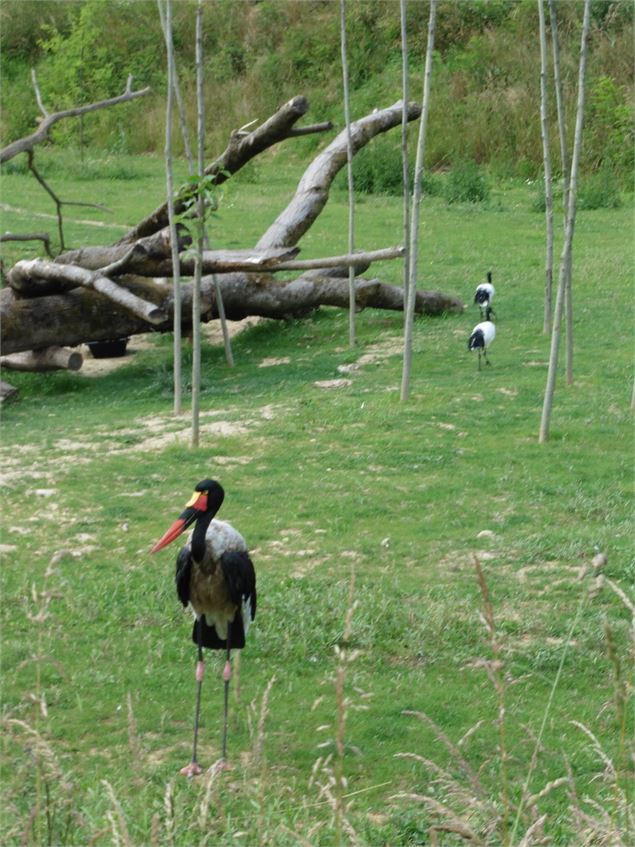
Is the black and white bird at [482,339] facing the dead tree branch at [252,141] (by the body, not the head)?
no

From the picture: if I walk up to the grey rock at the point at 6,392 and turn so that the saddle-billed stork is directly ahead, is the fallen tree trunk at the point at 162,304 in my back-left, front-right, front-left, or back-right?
back-left

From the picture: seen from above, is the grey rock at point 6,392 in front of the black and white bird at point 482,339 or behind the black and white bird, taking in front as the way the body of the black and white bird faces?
behind

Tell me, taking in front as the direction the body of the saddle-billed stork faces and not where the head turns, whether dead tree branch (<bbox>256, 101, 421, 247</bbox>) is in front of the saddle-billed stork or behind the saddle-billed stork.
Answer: behind

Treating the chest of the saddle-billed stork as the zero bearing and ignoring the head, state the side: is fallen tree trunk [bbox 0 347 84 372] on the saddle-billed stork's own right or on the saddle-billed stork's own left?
on the saddle-billed stork's own right

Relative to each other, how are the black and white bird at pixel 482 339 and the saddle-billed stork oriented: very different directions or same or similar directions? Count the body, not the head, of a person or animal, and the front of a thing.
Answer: very different directions

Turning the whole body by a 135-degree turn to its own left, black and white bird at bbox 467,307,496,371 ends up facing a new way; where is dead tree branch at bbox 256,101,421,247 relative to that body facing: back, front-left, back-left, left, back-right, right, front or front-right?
front-right

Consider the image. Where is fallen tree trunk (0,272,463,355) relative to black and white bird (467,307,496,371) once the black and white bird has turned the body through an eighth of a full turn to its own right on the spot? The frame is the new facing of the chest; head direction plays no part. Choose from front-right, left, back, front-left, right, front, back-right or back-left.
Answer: back

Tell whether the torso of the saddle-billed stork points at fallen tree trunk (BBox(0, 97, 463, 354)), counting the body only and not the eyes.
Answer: no

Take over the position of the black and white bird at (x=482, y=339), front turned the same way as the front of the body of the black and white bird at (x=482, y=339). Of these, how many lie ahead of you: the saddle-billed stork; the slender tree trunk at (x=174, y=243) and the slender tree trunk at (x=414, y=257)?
0

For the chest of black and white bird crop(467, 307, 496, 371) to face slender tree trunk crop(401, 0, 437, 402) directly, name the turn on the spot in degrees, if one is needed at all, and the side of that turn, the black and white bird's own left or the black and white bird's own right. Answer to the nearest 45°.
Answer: approximately 135° to the black and white bird's own right

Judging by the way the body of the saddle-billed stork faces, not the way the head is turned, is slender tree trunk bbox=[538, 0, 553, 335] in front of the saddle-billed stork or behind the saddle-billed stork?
behind

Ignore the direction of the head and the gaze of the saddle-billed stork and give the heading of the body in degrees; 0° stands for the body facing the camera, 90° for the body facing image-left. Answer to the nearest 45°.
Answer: approximately 45°

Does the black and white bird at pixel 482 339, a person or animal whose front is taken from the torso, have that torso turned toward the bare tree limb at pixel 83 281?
no

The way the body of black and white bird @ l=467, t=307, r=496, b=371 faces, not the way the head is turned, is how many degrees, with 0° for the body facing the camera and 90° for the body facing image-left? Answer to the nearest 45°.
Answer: approximately 225°
